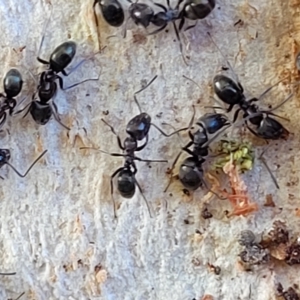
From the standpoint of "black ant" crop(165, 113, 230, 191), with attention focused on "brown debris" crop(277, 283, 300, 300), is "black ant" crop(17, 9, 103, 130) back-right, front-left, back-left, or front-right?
back-right

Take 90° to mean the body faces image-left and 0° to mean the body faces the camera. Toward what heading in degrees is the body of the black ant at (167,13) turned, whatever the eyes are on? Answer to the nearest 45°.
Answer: approximately 90°

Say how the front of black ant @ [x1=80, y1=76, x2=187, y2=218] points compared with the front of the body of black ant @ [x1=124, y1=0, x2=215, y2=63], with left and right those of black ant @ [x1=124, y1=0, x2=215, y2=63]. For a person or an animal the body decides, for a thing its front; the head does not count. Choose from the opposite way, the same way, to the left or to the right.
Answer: to the right

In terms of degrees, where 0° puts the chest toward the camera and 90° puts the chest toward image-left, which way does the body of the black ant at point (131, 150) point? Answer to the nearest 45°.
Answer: approximately 180°
